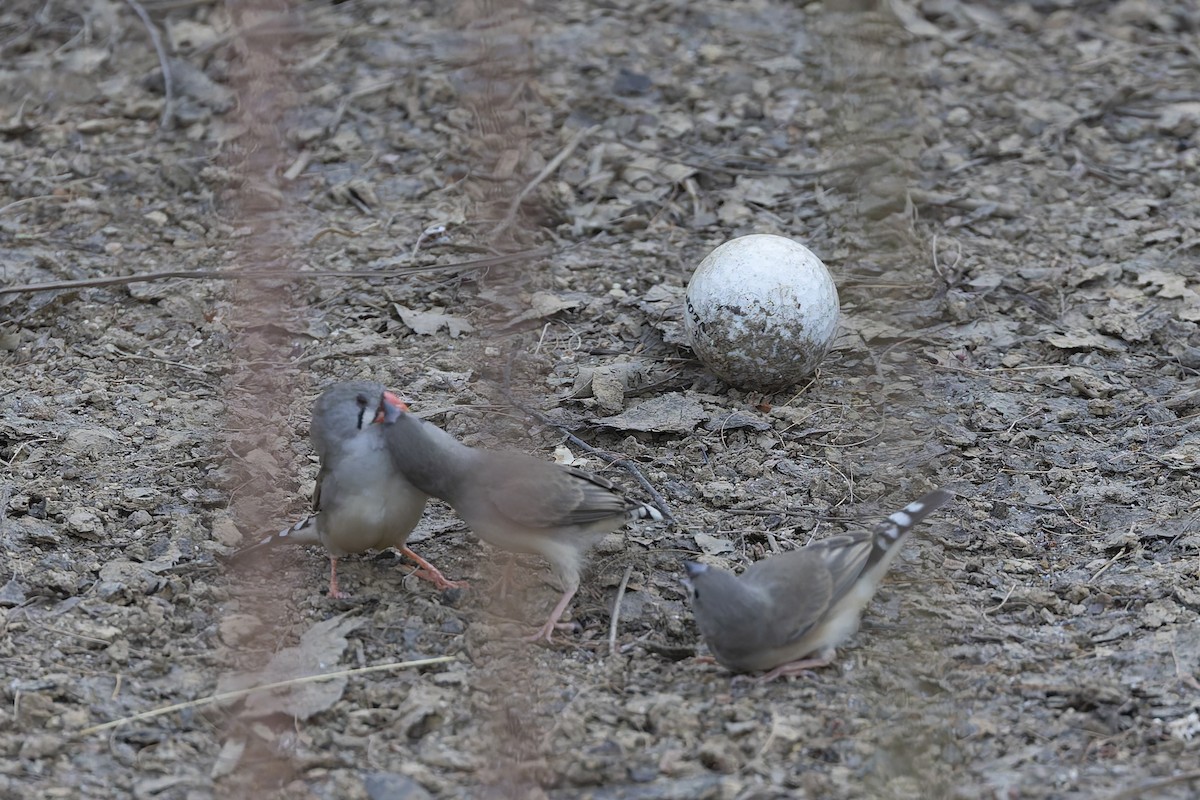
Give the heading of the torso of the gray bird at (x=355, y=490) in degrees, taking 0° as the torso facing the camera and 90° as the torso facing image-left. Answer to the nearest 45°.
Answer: approximately 315°

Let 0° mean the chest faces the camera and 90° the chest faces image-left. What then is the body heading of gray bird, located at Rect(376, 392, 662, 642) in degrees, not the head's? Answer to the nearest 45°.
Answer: approximately 90°

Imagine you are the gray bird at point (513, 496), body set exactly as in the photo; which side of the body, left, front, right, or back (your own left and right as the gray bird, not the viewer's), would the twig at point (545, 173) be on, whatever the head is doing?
right

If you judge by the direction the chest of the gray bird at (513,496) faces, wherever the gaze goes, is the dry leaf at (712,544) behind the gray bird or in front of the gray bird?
behind

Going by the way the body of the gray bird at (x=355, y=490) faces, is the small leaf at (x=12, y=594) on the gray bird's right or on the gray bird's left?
on the gray bird's right

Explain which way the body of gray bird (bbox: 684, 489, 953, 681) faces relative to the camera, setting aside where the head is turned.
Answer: to the viewer's left

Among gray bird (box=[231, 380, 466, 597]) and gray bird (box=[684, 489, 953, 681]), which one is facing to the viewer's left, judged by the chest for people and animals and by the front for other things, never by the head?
gray bird (box=[684, 489, 953, 681])

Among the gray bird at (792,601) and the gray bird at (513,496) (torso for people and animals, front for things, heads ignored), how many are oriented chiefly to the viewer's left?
2

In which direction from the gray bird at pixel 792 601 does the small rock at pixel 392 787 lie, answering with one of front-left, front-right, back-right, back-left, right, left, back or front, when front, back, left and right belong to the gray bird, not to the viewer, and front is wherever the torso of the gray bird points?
front-left

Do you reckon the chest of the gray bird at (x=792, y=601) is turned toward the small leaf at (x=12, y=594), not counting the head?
yes

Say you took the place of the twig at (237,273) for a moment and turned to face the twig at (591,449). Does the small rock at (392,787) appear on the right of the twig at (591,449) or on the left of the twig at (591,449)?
right

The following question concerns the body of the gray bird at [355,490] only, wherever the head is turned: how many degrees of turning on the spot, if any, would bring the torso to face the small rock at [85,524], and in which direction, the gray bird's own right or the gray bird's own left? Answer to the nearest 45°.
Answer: approximately 135° to the gray bird's own right

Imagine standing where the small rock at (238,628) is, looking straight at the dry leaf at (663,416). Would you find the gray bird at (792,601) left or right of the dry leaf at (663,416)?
right

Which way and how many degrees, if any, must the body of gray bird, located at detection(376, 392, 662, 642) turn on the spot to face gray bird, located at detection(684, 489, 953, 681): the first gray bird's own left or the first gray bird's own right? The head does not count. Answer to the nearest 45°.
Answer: approximately 135° to the first gray bird's own left
